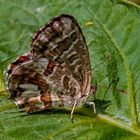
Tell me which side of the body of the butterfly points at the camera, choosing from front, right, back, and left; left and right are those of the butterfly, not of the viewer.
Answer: right
